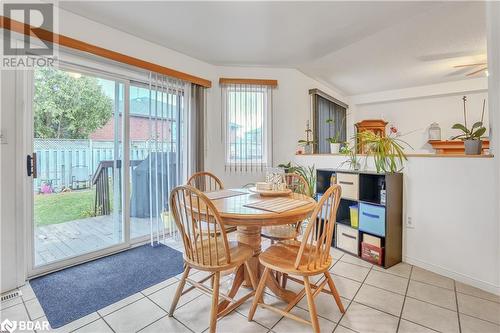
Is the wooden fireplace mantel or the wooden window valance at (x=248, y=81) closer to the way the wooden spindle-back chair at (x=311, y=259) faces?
the wooden window valance

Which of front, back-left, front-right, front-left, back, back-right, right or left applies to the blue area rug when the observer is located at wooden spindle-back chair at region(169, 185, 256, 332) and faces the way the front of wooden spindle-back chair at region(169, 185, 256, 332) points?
left

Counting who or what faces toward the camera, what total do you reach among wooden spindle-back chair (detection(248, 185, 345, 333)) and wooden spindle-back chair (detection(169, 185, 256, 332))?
0

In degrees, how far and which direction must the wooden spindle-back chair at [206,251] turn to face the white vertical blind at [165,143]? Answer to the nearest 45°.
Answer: approximately 45° to its left

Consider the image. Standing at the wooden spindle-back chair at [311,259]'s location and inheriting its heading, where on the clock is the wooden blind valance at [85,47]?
The wooden blind valance is roughly at 11 o'clock from the wooden spindle-back chair.

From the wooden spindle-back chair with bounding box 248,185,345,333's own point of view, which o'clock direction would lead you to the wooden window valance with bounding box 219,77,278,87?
The wooden window valance is roughly at 1 o'clock from the wooden spindle-back chair.

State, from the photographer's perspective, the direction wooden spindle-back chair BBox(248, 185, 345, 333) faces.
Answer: facing away from the viewer and to the left of the viewer

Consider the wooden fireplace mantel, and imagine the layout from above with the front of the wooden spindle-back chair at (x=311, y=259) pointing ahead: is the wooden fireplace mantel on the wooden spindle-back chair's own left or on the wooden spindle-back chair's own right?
on the wooden spindle-back chair's own right

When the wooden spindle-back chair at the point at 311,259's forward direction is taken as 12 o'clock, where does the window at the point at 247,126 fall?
The window is roughly at 1 o'clock from the wooden spindle-back chair.

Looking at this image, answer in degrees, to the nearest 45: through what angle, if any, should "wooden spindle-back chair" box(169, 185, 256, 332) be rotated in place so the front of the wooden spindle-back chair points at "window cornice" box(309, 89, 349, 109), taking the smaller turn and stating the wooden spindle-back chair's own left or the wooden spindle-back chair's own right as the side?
0° — it already faces it

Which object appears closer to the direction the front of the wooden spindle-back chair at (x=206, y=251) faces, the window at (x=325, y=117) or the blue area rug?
the window

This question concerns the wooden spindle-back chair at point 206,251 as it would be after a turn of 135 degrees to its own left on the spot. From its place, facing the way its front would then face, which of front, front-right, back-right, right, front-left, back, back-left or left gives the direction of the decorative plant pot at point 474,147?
back

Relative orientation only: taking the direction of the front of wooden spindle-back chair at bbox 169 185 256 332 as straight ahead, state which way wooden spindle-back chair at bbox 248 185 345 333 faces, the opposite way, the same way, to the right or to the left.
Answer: to the left

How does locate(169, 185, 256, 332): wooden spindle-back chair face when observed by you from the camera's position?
facing away from the viewer and to the right of the viewer

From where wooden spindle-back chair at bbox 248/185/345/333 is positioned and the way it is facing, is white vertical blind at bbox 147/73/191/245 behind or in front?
in front

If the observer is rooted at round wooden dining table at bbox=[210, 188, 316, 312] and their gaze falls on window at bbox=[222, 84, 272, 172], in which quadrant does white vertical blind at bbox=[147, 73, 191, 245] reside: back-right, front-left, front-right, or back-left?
front-left
